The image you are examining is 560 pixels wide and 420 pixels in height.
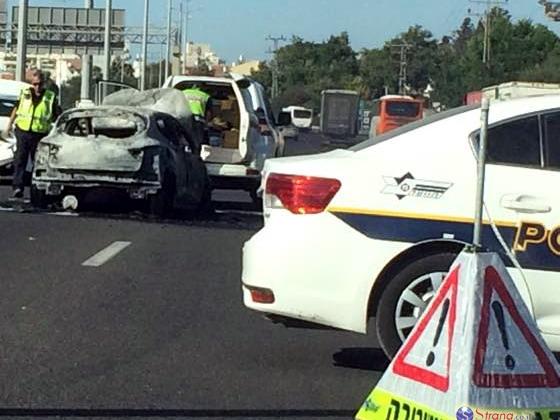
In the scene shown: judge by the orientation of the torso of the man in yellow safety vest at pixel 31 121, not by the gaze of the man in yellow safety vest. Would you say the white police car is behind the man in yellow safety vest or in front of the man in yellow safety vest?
in front

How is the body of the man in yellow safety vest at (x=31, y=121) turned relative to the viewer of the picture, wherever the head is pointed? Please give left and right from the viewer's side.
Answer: facing the viewer

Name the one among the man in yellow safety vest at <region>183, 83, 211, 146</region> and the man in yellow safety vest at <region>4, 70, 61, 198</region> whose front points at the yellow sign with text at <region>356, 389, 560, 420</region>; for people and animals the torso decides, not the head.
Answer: the man in yellow safety vest at <region>4, 70, 61, 198</region>

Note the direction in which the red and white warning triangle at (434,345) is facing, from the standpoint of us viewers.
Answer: facing the viewer and to the left of the viewer

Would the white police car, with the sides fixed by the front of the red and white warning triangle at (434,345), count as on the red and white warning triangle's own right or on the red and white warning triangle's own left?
on the red and white warning triangle's own right

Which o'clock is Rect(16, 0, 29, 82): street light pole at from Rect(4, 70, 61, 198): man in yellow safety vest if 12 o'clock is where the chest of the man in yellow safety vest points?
The street light pole is roughly at 6 o'clock from the man in yellow safety vest.

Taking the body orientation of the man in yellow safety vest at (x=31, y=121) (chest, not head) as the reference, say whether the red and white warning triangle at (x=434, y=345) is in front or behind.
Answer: in front

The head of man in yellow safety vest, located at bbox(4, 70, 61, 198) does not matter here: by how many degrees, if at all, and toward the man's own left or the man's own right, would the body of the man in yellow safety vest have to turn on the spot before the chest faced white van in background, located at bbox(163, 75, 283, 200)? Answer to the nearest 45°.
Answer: approximately 135° to the man's own left

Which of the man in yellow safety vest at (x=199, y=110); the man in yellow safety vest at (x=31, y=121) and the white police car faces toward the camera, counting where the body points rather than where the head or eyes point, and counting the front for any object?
the man in yellow safety vest at (x=31, y=121)

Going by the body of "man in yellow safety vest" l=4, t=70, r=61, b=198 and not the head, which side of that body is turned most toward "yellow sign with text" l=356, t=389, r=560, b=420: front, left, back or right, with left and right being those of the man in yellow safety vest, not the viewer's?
front
